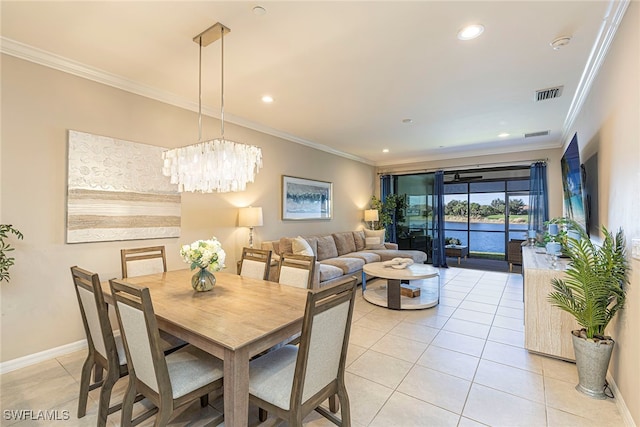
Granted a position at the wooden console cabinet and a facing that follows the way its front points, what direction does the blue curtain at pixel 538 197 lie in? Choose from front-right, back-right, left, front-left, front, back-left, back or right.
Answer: right

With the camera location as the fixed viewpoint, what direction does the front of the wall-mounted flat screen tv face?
facing to the left of the viewer

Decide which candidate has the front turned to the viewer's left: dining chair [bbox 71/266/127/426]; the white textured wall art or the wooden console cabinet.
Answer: the wooden console cabinet

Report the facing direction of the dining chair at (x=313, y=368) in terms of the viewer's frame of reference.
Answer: facing away from the viewer and to the left of the viewer

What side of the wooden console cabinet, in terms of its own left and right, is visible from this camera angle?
left

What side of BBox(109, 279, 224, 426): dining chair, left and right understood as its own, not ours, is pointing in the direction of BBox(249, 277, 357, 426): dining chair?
right

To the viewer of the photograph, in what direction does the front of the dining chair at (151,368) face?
facing away from the viewer and to the right of the viewer

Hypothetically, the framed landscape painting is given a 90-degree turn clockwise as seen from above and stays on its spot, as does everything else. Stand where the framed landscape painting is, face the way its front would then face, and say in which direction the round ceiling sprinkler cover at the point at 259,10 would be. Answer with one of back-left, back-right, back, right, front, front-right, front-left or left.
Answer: front-left

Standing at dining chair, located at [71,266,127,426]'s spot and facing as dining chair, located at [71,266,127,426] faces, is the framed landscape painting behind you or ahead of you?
ahead

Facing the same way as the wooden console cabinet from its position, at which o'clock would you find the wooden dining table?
The wooden dining table is roughly at 10 o'clock from the wooden console cabinet.
